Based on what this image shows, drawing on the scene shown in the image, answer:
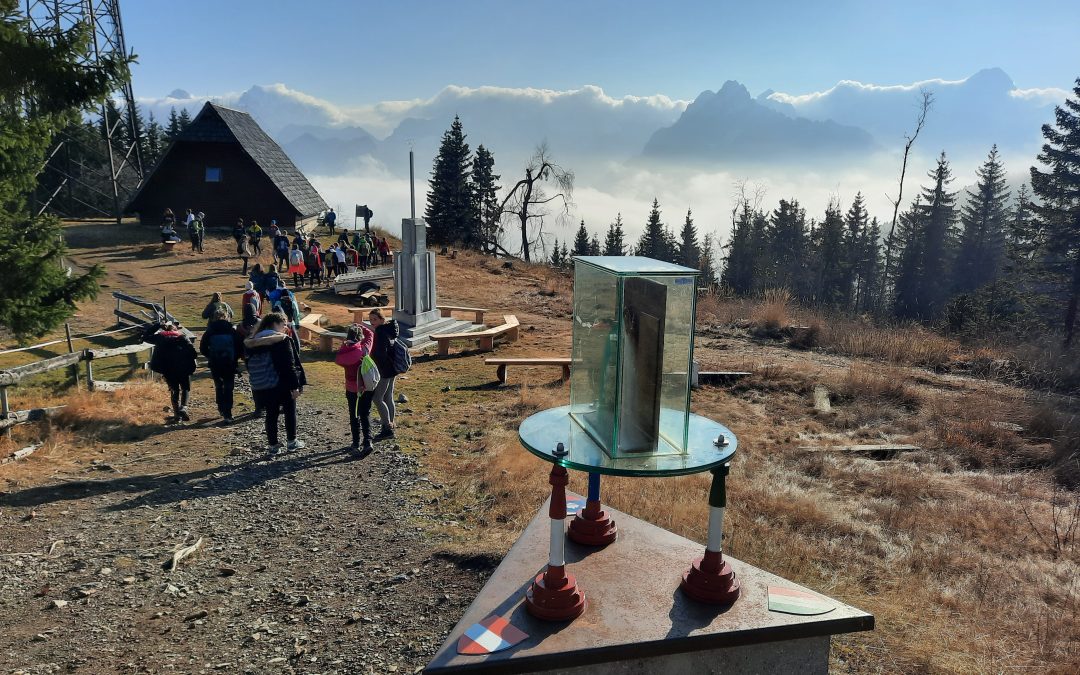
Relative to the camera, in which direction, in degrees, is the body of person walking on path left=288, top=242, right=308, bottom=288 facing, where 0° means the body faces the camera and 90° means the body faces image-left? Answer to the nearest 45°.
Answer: approximately 180°

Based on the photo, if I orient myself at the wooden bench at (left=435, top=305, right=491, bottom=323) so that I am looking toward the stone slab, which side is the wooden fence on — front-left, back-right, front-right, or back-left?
front-right

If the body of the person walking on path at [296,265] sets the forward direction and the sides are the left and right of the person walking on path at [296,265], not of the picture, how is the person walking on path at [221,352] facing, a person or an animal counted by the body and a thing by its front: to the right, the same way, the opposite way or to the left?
the same way

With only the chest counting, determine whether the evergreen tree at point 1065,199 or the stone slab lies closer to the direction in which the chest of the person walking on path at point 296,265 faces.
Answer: the evergreen tree

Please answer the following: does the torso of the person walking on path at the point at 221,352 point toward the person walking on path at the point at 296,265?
yes

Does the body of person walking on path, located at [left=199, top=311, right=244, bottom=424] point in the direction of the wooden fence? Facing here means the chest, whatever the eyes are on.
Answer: no

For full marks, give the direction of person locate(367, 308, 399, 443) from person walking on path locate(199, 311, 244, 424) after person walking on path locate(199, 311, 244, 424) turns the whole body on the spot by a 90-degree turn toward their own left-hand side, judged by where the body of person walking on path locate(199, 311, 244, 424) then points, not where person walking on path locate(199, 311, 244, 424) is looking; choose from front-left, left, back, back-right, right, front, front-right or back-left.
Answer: back-left

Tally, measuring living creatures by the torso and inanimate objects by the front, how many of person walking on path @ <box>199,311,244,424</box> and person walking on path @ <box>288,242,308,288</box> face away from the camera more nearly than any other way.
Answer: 2

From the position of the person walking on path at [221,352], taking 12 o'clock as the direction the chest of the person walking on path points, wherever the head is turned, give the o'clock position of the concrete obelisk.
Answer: The concrete obelisk is roughly at 1 o'clock from the person walking on path.

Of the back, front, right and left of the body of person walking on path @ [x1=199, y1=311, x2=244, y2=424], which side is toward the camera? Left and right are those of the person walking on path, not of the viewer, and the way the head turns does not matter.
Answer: back

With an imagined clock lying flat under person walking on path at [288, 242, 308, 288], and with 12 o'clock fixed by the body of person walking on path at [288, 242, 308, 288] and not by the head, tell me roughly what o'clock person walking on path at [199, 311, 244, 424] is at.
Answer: person walking on path at [199, 311, 244, 424] is roughly at 6 o'clock from person walking on path at [288, 242, 308, 288].

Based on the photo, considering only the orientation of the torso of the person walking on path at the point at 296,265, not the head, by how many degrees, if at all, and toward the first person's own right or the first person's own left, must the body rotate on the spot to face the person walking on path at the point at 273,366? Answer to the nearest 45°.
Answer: approximately 180°

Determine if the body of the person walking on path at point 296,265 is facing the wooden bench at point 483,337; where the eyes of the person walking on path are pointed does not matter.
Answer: no

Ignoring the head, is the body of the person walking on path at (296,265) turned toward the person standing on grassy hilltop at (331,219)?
yes

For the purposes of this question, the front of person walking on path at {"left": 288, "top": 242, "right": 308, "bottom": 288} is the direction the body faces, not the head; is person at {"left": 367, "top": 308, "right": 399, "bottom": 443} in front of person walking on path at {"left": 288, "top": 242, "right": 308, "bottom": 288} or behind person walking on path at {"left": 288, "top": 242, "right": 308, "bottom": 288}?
behind

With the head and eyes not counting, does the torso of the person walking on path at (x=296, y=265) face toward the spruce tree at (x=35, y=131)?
no

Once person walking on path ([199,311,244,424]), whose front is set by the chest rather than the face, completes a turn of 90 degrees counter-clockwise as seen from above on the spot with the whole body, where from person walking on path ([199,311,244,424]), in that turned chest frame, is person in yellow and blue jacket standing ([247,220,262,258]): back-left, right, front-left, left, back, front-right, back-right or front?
right

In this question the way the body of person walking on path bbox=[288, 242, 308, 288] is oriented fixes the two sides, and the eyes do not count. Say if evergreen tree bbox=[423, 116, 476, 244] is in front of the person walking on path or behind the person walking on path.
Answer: in front
